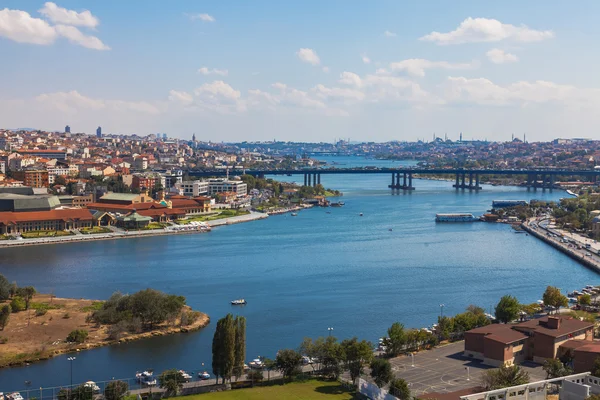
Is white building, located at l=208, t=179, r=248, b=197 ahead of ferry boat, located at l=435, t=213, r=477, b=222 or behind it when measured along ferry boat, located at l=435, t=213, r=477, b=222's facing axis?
behind

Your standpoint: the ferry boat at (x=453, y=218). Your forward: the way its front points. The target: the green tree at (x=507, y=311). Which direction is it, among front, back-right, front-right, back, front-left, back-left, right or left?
right

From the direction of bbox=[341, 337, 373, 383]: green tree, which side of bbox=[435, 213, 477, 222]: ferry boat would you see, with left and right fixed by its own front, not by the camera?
right

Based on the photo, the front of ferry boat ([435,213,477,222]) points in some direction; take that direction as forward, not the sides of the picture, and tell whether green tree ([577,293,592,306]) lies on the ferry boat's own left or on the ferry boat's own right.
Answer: on the ferry boat's own right

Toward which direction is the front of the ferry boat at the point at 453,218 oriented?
to the viewer's right

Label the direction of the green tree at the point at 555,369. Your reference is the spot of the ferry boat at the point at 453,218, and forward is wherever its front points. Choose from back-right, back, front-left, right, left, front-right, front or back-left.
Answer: right

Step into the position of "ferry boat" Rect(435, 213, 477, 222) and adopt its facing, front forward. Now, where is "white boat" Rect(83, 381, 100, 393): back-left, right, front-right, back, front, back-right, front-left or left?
right

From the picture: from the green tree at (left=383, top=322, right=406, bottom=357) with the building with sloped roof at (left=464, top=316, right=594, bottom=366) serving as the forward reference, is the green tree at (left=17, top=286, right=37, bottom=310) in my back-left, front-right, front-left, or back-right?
back-left

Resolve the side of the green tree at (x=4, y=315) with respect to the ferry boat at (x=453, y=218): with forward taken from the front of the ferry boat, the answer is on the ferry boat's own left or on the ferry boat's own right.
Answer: on the ferry boat's own right

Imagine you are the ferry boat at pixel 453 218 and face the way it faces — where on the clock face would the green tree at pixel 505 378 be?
The green tree is roughly at 3 o'clock from the ferry boat.

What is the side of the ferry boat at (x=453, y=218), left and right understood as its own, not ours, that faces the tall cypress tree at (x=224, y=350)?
right
